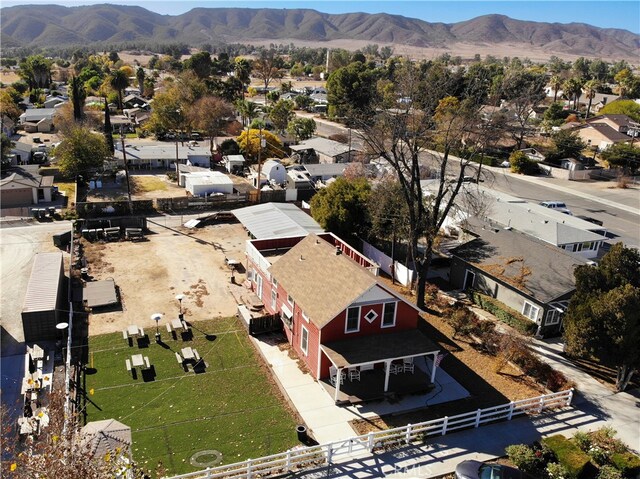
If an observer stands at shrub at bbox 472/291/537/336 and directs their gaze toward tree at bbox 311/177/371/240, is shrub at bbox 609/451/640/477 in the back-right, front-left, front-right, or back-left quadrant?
back-left

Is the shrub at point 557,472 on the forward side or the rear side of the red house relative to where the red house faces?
on the forward side

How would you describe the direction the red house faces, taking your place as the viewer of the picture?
facing the viewer and to the right of the viewer

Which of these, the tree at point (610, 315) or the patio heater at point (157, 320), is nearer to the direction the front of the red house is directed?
the tree

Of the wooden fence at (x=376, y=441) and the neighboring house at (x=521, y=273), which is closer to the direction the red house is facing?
the wooden fence

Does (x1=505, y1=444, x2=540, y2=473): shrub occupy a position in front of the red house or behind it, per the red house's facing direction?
in front

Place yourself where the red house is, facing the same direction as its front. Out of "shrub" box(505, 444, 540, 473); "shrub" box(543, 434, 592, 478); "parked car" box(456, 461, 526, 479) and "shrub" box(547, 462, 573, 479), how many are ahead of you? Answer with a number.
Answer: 4

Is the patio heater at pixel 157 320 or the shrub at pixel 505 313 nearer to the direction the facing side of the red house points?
the shrub

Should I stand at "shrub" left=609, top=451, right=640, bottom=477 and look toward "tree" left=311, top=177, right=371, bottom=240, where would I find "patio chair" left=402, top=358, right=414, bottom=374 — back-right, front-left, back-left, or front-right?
front-left

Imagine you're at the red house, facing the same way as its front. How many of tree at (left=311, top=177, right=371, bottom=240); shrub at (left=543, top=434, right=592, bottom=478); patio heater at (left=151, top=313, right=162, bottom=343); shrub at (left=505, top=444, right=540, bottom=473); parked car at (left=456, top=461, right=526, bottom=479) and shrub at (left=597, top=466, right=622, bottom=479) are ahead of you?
4

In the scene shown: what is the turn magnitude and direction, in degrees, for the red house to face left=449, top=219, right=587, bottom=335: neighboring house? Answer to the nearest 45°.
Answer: approximately 90° to its left

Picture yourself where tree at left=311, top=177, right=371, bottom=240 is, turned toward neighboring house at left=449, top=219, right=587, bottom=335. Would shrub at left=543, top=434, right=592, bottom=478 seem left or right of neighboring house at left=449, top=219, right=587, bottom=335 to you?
right

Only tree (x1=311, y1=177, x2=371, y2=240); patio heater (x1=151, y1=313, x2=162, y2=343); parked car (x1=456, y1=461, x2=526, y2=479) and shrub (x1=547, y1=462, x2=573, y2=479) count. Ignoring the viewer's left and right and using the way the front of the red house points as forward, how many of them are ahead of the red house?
2

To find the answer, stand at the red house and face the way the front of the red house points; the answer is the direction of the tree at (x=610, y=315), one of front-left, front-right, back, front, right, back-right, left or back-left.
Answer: front-left

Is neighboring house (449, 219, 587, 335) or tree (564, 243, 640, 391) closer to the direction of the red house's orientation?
the tree

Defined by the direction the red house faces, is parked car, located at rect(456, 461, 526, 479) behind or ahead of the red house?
ahead
